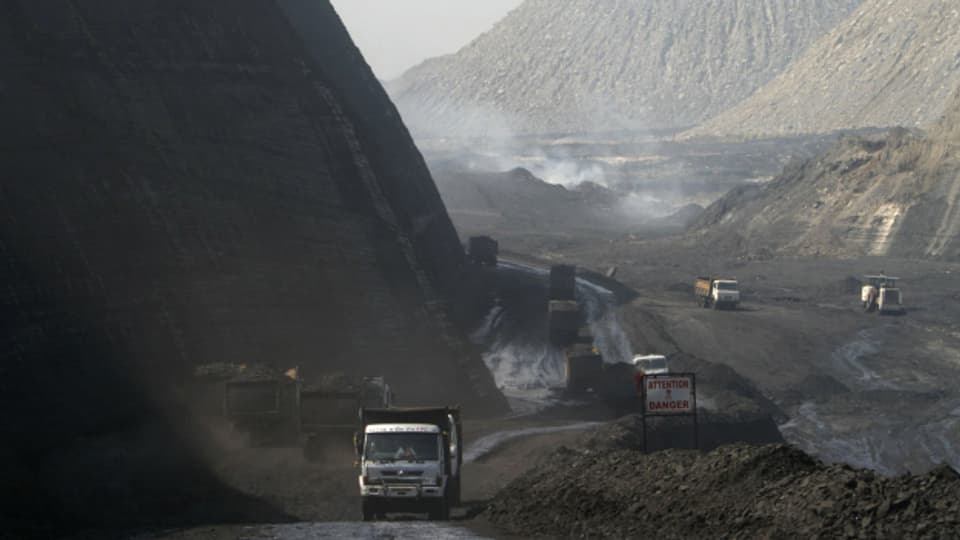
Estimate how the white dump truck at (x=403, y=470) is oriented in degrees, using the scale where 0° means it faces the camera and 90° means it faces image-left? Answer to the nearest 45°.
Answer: approximately 0°

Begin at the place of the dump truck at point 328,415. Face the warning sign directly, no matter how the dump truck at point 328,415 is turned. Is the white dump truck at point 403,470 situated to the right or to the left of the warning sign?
right

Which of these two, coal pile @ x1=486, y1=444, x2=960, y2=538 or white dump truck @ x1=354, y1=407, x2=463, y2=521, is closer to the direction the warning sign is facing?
the coal pile

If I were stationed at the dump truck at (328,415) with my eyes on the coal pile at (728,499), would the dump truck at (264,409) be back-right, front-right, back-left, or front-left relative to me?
back-right

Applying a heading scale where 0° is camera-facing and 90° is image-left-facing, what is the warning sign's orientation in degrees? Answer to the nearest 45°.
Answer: approximately 0°

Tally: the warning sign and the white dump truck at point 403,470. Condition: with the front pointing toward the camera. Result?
2

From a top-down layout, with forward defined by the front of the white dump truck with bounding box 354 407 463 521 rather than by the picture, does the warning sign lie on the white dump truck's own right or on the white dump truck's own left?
on the white dump truck's own left

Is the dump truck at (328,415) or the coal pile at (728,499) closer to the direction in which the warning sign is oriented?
the coal pile

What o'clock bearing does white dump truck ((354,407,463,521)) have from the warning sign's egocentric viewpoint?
The white dump truck is roughly at 2 o'clock from the warning sign.

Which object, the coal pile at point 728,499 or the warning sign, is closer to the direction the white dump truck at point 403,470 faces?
the coal pile
